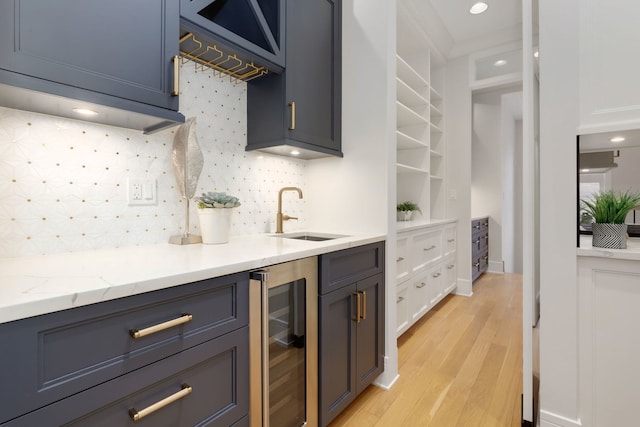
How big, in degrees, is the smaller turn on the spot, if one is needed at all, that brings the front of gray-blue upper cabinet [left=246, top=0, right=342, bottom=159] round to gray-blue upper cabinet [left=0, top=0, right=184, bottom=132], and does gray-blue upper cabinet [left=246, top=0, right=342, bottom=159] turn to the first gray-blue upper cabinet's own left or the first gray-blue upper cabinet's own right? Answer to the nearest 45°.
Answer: approximately 90° to the first gray-blue upper cabinet's own right

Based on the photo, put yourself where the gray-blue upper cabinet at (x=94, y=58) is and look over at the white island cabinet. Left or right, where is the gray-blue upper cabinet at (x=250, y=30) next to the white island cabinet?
left

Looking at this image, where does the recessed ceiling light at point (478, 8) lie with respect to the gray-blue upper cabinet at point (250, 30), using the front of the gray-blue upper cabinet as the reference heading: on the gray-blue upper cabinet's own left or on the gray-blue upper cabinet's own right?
on the gray-blue upper cabinet's own left

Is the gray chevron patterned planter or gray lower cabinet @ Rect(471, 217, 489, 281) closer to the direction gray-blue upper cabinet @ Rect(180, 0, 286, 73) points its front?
the gray chevron patterned planter

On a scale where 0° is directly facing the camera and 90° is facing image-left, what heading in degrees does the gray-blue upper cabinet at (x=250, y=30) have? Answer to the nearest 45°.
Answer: approximately 315°

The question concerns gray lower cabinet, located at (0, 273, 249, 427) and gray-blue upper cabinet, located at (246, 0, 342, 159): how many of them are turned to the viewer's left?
0

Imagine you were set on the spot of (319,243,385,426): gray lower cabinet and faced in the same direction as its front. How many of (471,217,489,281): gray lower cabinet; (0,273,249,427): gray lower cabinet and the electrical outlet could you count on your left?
1

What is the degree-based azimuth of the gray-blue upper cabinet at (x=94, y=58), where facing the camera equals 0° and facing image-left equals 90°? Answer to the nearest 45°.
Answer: approximately 315°

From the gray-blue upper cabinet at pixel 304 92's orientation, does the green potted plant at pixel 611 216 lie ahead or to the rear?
ahead

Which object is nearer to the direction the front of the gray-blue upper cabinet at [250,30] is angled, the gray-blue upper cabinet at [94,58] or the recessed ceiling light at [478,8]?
the recessed ceiling light

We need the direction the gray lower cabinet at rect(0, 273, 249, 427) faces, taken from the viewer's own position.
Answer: facing the viewer and to the right of the viewer

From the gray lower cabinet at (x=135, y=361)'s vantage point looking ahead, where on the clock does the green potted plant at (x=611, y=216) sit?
The green potted plant is roughly at 11 o'clock from the gray lower cabinet.
